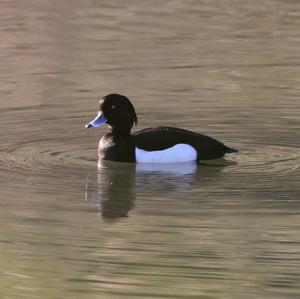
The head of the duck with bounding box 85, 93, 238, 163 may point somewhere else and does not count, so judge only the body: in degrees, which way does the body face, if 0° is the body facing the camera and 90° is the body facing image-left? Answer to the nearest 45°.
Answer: approximately 90°
